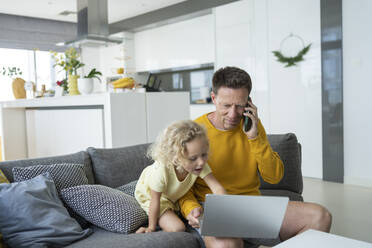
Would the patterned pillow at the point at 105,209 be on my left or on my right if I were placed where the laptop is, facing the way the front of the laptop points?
on my left

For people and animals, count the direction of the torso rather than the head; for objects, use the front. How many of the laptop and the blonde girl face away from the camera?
1

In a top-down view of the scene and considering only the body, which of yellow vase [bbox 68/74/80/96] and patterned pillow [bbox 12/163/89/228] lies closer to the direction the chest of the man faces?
the patterned pillow

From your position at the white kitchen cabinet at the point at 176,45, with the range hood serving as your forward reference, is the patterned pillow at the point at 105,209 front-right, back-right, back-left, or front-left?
front-left

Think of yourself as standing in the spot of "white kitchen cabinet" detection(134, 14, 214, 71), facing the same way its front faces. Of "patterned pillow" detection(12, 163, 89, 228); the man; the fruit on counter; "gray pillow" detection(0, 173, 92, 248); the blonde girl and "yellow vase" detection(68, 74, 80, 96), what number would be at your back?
0

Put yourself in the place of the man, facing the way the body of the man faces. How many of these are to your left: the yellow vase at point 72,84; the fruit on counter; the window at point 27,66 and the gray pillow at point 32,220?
0

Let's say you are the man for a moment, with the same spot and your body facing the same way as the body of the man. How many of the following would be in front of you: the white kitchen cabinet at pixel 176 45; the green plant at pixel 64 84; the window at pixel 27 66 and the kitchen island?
0

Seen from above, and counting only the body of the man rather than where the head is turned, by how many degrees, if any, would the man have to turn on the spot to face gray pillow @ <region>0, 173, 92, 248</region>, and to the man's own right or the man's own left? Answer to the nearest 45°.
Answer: approximately 45° to the man's own right

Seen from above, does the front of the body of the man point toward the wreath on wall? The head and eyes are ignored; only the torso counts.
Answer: no

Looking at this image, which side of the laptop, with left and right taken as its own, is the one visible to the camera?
back

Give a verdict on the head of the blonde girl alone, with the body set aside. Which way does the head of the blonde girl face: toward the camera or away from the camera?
toward the camera

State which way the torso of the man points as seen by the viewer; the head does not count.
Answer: toward the camera
